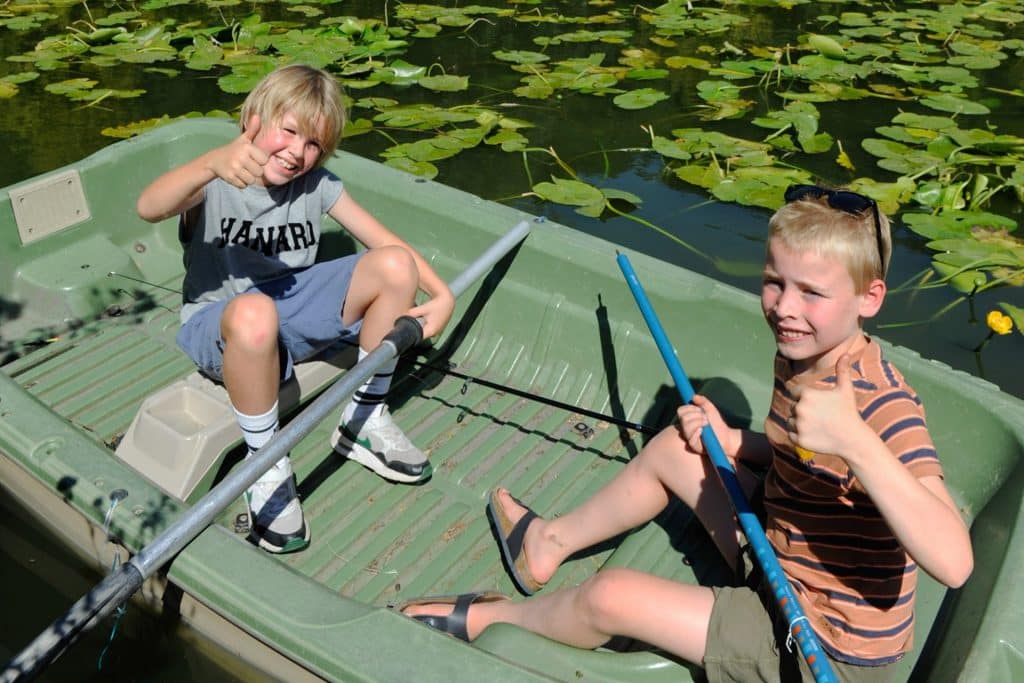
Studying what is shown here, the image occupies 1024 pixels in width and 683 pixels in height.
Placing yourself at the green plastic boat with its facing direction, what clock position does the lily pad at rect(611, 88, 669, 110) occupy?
The lily pad is roughly at 8 o'clock from the green plastic boat.

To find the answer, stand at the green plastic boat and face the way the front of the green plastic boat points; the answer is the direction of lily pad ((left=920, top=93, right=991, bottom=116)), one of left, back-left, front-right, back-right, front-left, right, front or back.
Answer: left

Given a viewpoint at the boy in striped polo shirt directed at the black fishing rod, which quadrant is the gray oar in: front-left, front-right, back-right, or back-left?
front-left

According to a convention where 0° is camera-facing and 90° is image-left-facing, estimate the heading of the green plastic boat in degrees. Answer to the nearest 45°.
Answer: approximately 315°

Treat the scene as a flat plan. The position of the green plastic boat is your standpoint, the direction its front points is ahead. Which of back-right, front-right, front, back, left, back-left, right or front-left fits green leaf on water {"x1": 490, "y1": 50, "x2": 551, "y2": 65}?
back-left

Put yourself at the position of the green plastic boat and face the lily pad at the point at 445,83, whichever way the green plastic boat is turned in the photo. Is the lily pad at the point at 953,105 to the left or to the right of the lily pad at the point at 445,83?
right

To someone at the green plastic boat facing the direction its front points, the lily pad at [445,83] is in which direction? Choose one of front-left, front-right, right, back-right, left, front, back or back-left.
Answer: back-left

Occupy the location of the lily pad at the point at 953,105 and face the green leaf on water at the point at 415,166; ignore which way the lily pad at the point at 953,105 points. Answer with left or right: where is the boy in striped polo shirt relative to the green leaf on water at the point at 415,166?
left

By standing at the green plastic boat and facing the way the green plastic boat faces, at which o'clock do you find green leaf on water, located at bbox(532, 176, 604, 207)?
The green leaf on water is roughly at 8 o'clock from the green plastic boat.
